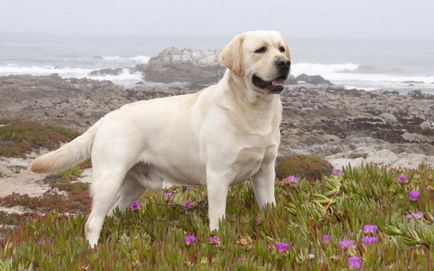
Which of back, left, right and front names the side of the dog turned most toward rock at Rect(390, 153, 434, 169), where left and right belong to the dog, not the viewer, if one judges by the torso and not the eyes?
left

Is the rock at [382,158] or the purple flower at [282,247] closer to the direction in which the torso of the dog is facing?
the purple flower

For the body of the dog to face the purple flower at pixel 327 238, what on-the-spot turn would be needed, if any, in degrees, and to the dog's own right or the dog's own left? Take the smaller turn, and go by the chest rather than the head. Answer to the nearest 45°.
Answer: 0° — it already faces it

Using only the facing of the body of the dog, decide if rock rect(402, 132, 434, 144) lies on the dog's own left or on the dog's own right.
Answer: on the dog's own left

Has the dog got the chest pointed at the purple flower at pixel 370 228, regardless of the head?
yes

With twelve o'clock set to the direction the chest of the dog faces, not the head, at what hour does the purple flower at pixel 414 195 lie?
The purple flower is roughly at 11 o'clock from the dog.

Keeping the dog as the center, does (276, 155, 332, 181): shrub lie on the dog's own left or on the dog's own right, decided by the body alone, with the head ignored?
on the dog's own left

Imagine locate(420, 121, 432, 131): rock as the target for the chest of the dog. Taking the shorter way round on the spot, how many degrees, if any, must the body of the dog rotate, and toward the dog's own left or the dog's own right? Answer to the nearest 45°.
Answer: approximately 90° to the dog's own left

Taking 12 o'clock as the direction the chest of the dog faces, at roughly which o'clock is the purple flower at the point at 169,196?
The purple flower is roughly at 7 o'clock from the dog.

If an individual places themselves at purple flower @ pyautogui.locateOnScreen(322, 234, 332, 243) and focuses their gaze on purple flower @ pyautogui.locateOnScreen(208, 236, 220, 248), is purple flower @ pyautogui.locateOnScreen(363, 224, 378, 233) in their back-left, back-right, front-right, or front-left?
back-right

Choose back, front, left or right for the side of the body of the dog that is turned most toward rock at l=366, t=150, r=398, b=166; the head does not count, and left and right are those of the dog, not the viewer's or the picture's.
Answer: left

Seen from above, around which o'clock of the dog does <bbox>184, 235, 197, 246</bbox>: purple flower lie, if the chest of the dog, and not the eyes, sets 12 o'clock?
The purple flower is roughly at 2 o'clock from the dog.
